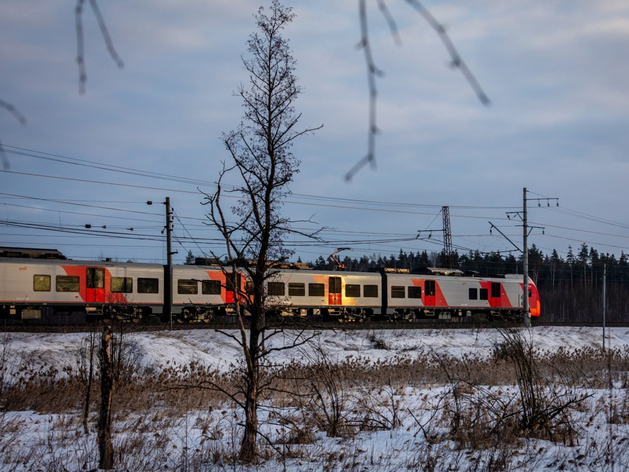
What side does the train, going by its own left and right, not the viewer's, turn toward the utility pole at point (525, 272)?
front

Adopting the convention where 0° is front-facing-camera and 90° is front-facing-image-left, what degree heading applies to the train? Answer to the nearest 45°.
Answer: approximately 270°

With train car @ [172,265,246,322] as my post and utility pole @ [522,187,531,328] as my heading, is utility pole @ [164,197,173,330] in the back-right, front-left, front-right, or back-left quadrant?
back-right
